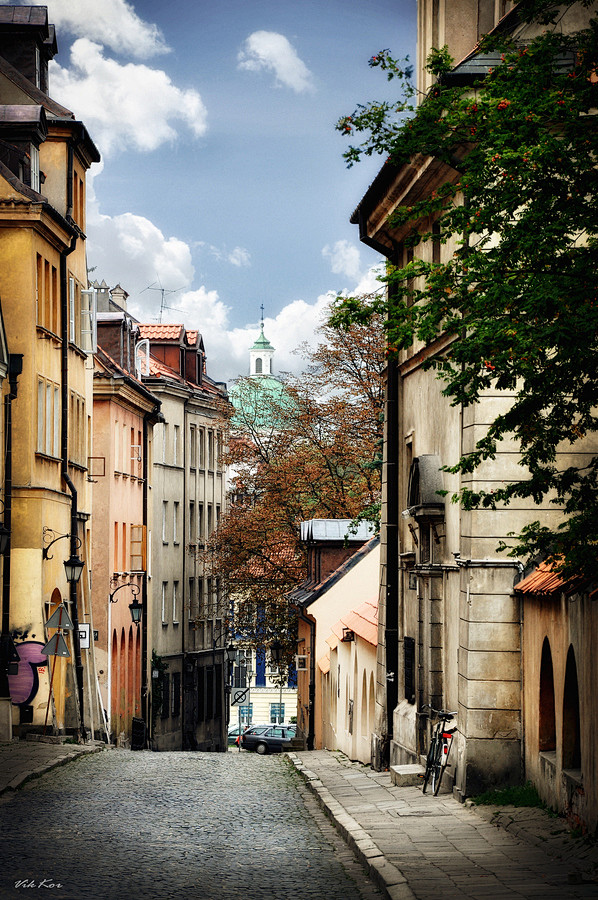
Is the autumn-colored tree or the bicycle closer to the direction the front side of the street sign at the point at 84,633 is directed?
the bicycle

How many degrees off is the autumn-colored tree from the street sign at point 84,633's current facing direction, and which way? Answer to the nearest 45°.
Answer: approximately 135° to its left

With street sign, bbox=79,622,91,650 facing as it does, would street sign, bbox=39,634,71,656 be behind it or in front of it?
in front

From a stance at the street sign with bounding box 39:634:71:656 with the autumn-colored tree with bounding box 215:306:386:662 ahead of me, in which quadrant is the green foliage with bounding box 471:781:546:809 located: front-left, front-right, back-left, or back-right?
back-right

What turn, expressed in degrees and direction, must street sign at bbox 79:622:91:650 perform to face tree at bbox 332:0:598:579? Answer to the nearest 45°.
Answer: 0° — it already faces it

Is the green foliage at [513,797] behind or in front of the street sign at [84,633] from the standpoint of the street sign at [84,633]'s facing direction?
in front

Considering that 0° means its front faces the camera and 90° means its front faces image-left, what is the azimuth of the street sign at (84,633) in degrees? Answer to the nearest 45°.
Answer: approximately 0°
